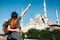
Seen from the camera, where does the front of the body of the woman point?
away from the camera
